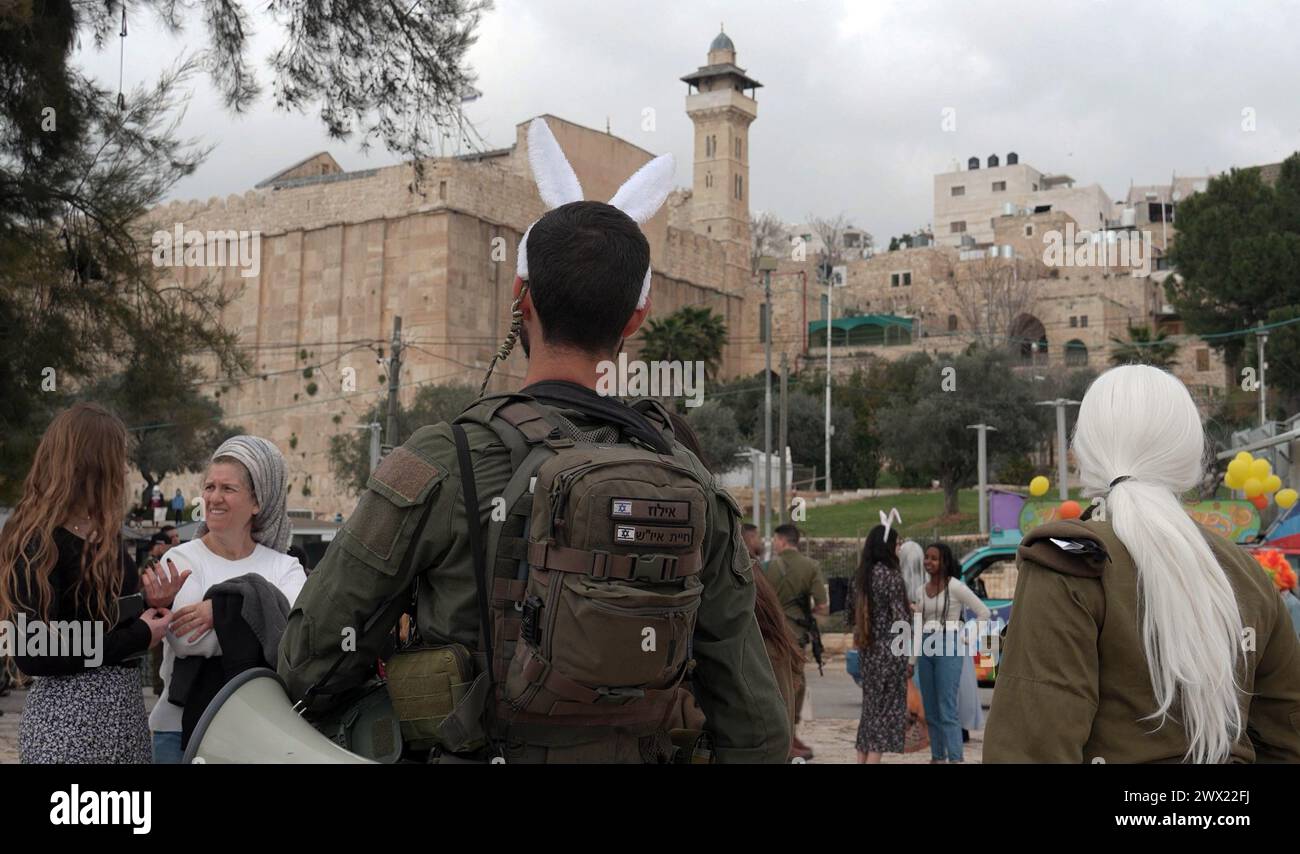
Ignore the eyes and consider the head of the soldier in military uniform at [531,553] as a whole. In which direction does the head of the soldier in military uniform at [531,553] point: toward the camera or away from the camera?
away from the camera

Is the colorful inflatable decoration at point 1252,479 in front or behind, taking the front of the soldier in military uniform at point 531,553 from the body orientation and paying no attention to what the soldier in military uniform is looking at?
in front

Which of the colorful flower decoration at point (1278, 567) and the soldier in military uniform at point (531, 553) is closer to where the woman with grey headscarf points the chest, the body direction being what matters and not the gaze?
the soldier in military uniform

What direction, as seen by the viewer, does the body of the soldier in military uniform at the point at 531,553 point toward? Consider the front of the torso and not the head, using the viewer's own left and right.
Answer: facing away from the viewer

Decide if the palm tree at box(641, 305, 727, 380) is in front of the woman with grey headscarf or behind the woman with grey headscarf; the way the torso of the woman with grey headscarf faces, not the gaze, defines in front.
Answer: behind

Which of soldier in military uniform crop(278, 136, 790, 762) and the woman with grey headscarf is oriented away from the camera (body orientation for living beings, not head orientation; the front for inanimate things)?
the soldier in military uniform

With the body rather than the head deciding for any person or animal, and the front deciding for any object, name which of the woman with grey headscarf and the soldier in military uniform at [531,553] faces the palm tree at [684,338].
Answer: the soldier in military uniform

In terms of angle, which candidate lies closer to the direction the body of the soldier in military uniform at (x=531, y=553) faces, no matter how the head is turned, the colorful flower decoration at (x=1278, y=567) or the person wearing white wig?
the colorful flower decoration

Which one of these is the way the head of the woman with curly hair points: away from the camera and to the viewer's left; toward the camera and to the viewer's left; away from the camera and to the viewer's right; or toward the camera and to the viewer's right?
away from the camera and to the viewer's right

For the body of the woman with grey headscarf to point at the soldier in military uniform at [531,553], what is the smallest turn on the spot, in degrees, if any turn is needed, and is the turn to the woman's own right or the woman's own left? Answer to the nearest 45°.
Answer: approximately 45° to the woman's own left

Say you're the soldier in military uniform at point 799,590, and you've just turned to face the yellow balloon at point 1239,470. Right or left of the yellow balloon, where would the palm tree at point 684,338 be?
left

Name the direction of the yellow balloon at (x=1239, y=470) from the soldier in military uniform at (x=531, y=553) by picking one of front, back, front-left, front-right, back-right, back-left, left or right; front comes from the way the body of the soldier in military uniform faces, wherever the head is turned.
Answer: front-right

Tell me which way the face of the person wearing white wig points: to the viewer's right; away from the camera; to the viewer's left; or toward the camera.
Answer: away from the camera

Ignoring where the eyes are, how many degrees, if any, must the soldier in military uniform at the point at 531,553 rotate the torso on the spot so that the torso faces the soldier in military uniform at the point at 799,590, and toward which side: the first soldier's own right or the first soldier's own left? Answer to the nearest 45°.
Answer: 0° — they already face them

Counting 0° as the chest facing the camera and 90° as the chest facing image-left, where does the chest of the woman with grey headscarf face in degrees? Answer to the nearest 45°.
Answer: approximately 45°

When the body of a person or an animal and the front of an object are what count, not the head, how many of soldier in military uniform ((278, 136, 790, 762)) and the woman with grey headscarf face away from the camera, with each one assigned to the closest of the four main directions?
1

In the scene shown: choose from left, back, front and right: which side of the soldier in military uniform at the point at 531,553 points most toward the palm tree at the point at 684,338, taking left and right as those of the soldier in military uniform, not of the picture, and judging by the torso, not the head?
front
